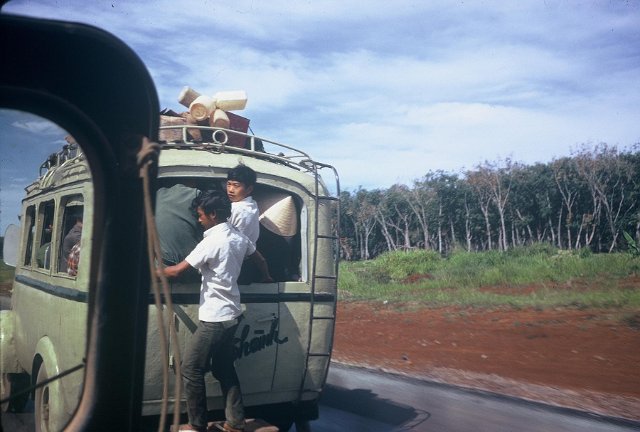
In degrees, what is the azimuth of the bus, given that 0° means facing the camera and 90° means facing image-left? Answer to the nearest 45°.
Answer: approximately 135°

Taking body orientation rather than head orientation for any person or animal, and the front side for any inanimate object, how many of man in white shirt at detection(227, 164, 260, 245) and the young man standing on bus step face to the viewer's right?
0

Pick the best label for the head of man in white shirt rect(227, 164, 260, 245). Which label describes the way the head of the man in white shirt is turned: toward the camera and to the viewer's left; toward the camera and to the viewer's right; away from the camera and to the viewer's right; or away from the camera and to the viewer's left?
toward the camera and to the viewer's left

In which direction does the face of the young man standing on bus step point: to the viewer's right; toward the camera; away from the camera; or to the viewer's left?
to the viewer's left

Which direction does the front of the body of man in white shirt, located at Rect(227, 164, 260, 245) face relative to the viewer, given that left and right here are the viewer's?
facing the viewer and to the left of the viewer
